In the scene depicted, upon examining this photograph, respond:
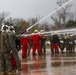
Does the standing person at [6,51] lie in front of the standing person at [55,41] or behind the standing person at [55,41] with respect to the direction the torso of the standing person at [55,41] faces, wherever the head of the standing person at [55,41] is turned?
behind

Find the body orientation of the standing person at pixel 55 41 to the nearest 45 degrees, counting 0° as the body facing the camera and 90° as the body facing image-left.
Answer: approximately 180°
